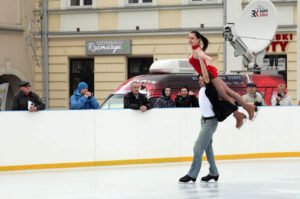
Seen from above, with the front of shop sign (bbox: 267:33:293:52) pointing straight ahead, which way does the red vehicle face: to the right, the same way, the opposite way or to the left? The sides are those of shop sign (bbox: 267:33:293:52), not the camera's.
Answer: to the right

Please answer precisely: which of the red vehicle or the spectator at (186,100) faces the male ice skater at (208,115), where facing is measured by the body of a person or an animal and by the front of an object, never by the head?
the spectator

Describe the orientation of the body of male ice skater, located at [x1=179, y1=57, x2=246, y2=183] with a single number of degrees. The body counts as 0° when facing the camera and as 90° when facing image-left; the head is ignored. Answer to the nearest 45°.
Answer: approximately 90°

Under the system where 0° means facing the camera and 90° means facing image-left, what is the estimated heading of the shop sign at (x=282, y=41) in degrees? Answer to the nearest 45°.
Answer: approximately 0°

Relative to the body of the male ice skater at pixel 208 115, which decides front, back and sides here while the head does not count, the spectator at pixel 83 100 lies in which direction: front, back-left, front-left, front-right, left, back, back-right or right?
front-right

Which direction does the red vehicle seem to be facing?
to the viewer's left

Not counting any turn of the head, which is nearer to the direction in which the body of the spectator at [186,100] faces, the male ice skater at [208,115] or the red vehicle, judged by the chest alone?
the male ice skater

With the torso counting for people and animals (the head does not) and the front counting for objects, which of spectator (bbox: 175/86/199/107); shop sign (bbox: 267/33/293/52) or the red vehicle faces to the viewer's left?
the red vehicle

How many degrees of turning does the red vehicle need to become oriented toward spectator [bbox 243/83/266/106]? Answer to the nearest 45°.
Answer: approximately 135° to its left
